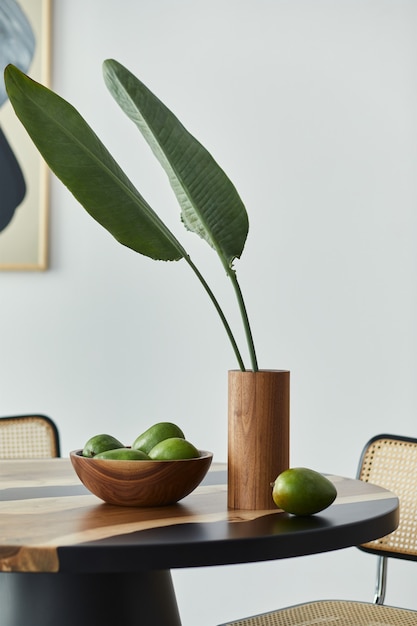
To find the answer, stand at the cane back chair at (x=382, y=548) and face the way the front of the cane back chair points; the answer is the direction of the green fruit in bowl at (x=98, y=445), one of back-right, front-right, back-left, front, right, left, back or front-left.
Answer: front

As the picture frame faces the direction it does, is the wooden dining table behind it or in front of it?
in front

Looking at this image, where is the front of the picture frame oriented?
toward the camera

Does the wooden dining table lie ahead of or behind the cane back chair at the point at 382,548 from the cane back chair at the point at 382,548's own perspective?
ahead

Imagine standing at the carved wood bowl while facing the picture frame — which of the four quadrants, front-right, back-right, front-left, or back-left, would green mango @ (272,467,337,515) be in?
back-right

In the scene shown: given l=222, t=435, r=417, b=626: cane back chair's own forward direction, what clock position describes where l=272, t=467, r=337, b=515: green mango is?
The green mango is roughly at 11 o'clock from the cane back chair.

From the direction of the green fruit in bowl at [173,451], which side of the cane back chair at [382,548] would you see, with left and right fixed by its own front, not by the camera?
front

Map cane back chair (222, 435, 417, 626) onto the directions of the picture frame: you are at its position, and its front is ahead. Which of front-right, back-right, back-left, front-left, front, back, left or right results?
front-left

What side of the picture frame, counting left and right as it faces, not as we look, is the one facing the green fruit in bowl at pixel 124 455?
front

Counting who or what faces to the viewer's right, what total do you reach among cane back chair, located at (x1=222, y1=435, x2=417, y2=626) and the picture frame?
0

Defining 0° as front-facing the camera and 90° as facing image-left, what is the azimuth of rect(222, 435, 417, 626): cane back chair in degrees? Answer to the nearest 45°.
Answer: approximately 45°
